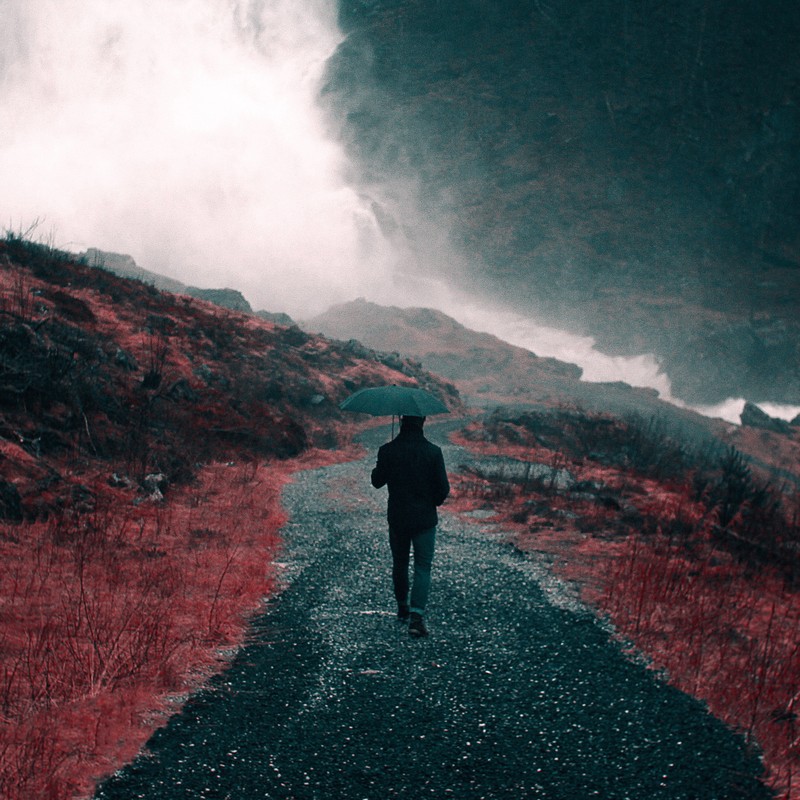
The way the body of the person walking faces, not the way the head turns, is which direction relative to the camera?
away from the camera
